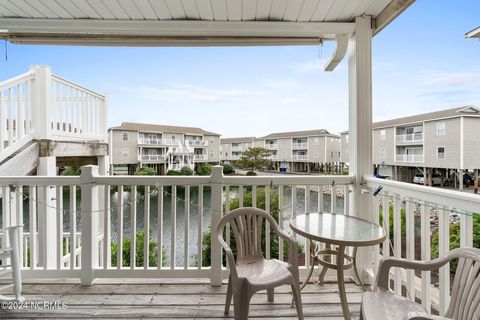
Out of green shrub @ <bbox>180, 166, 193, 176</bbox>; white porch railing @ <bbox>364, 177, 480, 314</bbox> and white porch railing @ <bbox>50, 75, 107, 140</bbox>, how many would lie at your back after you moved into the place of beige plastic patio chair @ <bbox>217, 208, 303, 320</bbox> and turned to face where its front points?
2

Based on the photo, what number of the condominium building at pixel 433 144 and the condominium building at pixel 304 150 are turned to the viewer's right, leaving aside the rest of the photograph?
0

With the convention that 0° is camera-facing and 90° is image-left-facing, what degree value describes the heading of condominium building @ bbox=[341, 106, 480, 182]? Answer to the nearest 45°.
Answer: approximately 45°

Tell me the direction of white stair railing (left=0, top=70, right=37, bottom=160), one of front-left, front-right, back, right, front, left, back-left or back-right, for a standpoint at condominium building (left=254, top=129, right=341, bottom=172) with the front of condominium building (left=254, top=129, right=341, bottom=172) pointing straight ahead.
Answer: front-right

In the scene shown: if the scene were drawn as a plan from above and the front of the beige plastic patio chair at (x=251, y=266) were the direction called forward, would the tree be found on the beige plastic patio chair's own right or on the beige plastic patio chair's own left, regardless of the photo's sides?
on the beige plastic patio chair's own left

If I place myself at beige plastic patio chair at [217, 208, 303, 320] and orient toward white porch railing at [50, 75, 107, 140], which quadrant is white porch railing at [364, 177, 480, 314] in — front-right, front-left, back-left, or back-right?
back-right

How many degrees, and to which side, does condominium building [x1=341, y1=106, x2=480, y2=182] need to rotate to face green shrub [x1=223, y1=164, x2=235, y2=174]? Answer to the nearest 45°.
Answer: approximately 45° to its right

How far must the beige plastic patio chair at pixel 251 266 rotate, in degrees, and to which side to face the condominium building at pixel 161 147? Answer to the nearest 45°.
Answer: approximately 180°
